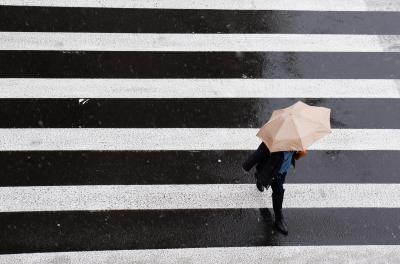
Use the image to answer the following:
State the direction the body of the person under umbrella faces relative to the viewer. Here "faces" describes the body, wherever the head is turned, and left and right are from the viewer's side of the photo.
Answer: facing the viewer and to the right of the viewer
